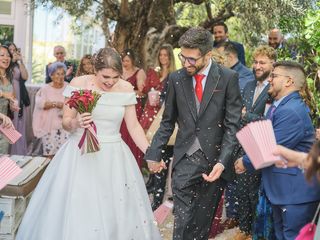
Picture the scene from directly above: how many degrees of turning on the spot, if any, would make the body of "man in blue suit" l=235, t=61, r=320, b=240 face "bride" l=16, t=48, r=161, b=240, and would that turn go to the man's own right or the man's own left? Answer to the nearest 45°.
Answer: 0° — they already face them

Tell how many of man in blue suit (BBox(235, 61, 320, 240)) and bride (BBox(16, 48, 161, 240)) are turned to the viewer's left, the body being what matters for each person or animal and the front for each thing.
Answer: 1

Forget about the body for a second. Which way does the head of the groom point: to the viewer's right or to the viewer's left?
to the viewer's left

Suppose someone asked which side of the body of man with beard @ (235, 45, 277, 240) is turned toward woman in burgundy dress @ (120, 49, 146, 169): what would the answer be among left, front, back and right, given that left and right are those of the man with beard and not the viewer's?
right

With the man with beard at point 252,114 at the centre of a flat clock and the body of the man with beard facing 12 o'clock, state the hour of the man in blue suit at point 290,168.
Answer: The man in blue suit is roughly at 10 o'clock from the man with beard.

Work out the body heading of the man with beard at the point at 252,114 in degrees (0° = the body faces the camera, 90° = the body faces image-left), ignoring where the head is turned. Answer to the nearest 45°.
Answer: approximately 45°

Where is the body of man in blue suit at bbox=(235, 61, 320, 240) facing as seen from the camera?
to the viewer's left

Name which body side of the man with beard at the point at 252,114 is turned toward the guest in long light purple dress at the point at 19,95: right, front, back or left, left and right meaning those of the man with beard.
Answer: right

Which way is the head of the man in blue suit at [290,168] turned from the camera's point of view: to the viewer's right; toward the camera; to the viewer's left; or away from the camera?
to the viewer's left

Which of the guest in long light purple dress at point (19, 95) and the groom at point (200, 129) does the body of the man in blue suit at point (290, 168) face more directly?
the groom

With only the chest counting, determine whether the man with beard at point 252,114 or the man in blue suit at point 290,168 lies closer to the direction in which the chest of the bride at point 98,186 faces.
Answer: the man in blue suit

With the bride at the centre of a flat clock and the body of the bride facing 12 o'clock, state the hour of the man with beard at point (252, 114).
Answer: The man with beard is roughly at 8 o'clock from the bride.
